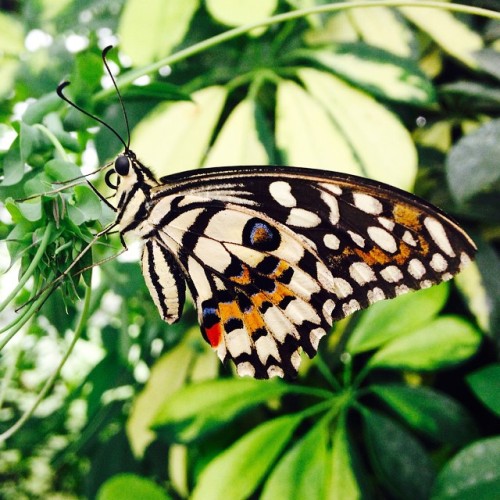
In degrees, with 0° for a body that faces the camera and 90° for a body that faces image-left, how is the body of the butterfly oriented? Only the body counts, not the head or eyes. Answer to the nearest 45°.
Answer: approximately 90°
